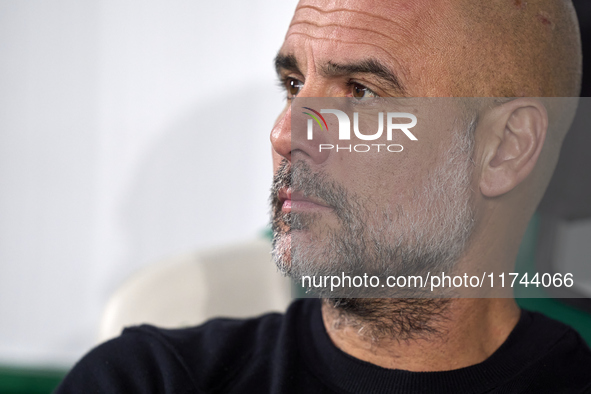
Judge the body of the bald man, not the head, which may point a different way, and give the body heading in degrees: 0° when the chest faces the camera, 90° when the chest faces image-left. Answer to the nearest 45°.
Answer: approximately 45°
